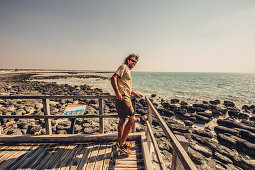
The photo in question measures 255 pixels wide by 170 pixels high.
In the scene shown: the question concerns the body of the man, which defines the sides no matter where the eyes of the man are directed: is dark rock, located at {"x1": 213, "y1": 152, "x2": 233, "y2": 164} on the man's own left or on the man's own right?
on the man's own left

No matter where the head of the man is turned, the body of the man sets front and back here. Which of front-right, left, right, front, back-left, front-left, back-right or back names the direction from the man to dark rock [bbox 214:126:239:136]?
left

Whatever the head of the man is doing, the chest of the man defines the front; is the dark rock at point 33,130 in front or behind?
behind

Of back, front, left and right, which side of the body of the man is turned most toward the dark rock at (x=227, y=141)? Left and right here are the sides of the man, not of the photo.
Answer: left

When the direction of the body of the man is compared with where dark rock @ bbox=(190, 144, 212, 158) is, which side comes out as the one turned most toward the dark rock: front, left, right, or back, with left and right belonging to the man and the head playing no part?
left

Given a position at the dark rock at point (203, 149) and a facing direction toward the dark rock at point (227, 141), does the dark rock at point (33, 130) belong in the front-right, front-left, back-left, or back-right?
back-left

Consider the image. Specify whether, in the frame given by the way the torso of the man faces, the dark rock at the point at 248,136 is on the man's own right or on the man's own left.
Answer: on the man's own left
